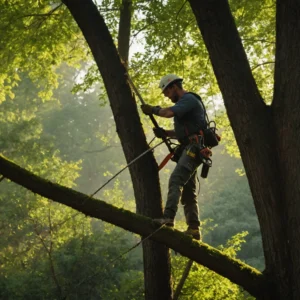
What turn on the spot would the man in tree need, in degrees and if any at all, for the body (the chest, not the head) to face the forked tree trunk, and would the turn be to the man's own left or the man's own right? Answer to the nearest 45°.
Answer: approximately 135° to the man's own left

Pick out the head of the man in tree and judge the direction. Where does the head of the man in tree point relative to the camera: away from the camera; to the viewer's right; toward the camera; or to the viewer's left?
to the viewer's left

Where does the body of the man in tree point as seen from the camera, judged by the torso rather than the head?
to the viewer's left
